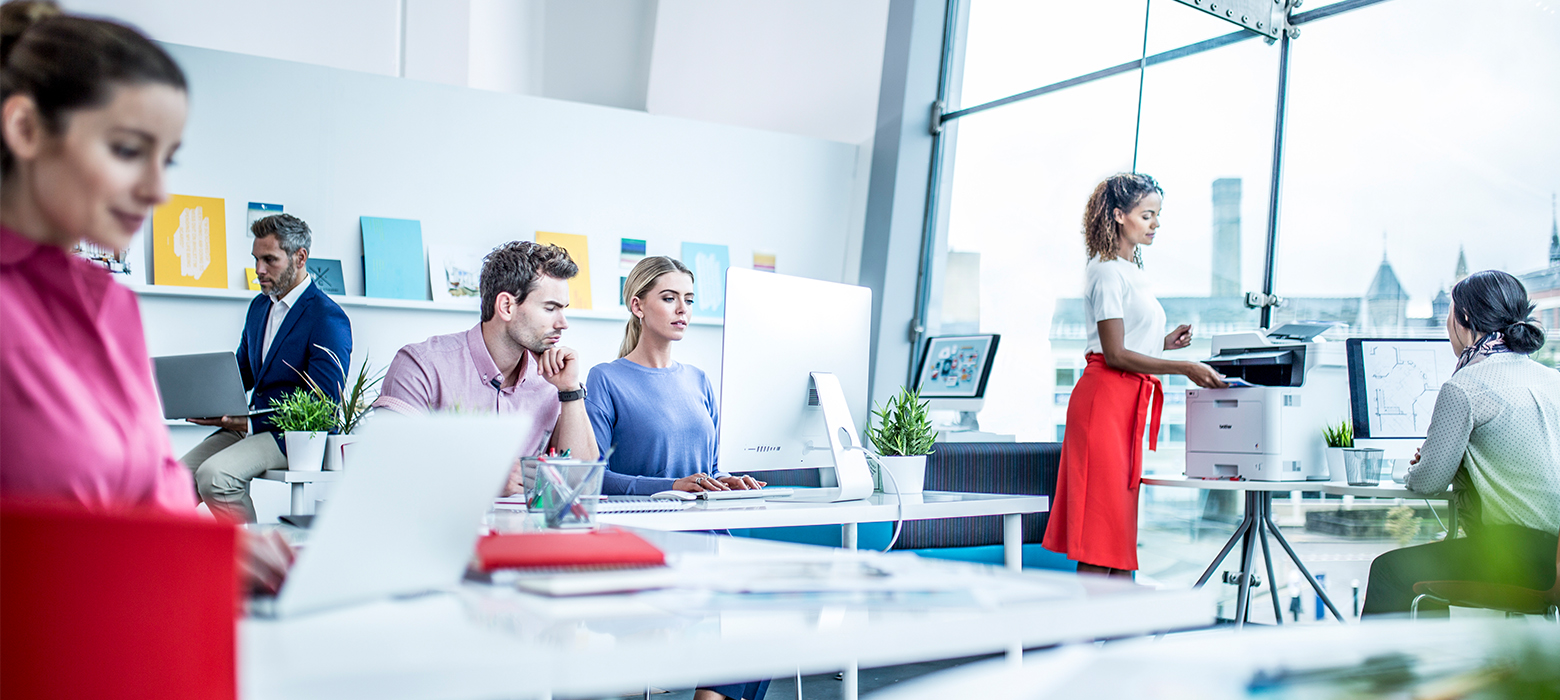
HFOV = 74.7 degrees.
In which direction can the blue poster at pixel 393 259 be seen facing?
toward the camera

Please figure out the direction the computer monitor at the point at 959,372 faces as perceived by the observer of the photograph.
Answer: facing the viewer and to the left of the viewer

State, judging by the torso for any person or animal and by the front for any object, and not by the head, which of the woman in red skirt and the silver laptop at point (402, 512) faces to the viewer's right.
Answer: the woman in red skirt

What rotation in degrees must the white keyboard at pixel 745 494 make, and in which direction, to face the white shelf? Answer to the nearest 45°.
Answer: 0° — it already faces it

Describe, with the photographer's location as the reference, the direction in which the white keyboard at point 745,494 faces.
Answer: facing away from the viewer and to the left of the viewer

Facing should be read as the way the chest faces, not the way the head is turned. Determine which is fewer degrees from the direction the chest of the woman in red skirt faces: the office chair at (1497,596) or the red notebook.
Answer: the office chair

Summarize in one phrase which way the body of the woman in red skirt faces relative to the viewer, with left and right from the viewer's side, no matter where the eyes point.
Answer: facing to the right of the viewer

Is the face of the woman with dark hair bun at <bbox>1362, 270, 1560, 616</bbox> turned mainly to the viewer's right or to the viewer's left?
to the viewer's left

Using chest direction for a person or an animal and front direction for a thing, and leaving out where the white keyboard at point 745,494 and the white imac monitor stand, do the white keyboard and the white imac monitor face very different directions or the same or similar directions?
same or similar directions

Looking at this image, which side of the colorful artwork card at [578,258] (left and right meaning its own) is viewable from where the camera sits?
front

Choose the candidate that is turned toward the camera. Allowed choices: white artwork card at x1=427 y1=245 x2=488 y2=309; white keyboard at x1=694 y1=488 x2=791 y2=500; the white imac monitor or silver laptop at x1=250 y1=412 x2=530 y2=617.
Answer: the white artwork card

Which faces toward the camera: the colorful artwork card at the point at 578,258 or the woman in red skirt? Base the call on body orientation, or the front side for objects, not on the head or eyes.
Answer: the colorful artwork card

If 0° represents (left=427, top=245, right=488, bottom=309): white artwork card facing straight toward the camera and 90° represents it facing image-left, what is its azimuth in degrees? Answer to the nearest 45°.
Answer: approximately 0°

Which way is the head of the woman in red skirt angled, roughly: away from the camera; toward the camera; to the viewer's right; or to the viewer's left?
to the viewer's right

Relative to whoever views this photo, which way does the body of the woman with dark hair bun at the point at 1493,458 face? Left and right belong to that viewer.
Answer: facing away from the viewer and to the left of the viewer

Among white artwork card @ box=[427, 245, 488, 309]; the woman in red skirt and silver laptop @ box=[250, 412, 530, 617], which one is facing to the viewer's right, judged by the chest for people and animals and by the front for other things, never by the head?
the woman in red skirt

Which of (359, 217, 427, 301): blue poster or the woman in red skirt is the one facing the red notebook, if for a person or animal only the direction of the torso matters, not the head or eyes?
the blue poster

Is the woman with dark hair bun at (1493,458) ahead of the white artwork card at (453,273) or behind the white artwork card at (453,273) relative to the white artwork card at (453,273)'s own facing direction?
ahead

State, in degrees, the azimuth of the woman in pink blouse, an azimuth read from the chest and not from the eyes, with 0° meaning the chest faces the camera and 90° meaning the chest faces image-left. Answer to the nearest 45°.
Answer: approximately 315°
